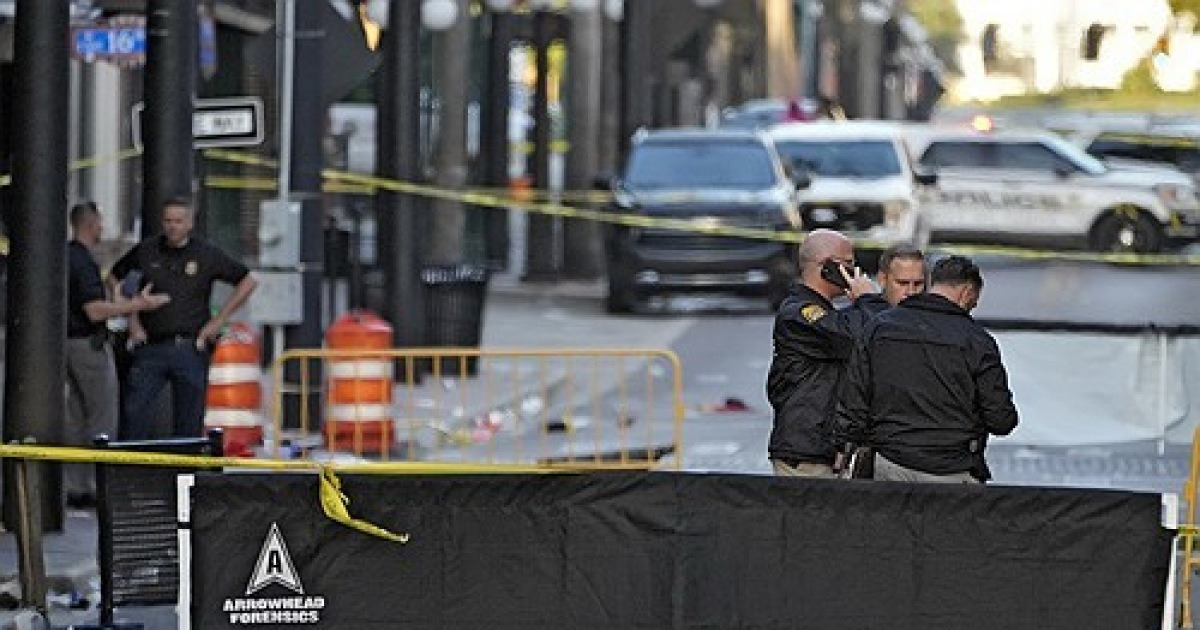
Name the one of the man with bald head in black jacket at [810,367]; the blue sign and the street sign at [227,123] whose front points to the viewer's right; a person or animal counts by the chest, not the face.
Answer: the man with bald head in black jacket

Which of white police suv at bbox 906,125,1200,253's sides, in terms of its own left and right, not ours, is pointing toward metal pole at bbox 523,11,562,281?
back

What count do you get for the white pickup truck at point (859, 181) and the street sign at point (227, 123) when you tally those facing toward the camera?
2

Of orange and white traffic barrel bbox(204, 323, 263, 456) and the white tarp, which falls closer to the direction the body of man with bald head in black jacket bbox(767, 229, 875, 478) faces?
the white tarp

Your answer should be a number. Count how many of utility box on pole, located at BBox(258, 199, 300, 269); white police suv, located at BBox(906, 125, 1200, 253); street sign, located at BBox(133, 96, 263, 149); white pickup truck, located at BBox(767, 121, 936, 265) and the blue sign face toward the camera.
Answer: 4

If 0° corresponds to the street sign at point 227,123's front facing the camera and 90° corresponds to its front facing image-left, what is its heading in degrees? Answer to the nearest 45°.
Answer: approximately 0°

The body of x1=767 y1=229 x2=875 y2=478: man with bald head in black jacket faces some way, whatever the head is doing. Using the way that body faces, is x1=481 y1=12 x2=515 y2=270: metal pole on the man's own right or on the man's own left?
on the man's own left

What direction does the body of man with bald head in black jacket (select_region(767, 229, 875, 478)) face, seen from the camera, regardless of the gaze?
to the viewer's right

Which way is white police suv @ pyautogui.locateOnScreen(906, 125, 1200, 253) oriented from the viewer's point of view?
to the viewer's right

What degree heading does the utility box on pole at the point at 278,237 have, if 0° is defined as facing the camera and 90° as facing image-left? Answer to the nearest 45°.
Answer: approximately 0°
